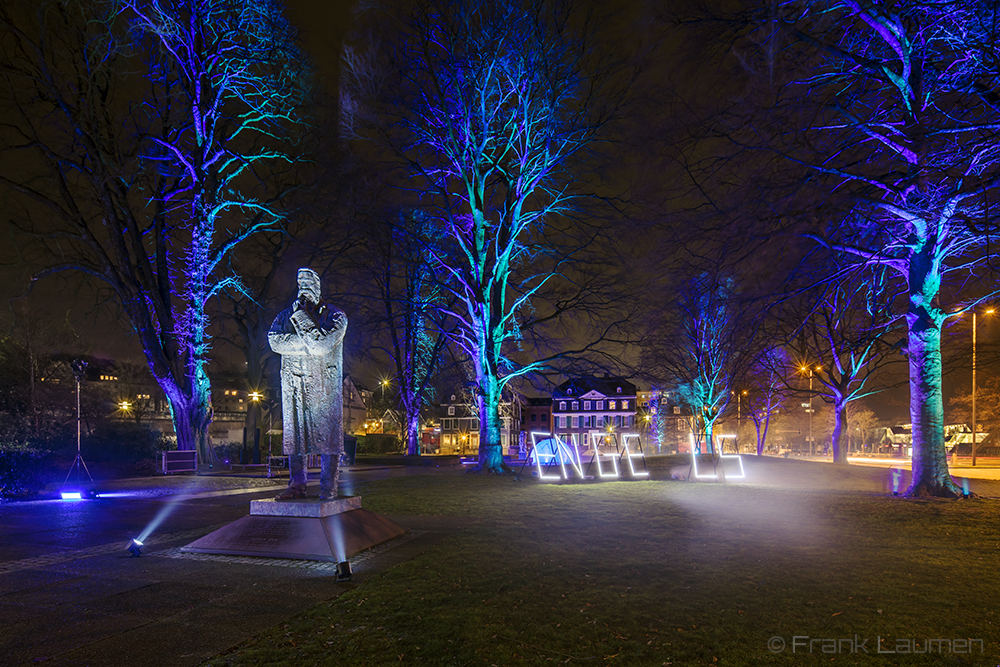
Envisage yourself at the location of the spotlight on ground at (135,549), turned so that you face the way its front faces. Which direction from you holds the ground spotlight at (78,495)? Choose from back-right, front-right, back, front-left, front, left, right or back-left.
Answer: front-left

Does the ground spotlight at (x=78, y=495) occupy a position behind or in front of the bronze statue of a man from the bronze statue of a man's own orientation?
behind

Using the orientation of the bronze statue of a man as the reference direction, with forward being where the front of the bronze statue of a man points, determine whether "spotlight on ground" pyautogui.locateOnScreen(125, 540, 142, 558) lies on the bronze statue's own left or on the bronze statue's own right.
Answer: on the bronze statue's own right

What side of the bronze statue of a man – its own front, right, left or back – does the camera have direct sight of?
front

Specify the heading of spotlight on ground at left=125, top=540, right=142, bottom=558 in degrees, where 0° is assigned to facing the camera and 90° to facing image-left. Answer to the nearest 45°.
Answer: approximately 225°

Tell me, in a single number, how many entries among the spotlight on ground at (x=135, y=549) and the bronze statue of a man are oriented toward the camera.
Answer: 1

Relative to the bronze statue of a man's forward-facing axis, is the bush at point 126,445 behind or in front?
behind

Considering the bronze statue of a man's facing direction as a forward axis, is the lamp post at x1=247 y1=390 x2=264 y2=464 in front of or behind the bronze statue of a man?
behind
